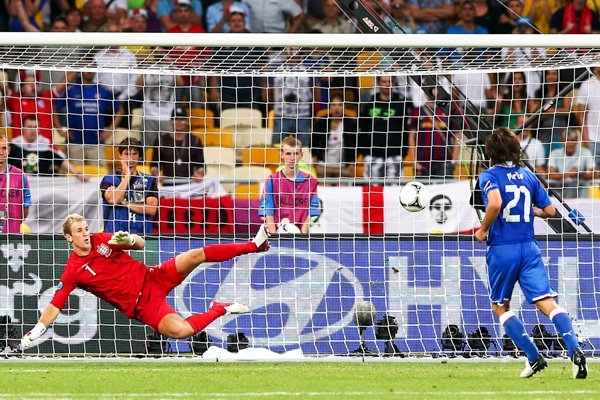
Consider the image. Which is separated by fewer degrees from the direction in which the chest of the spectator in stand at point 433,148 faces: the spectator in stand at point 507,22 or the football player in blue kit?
the football player in blue kit

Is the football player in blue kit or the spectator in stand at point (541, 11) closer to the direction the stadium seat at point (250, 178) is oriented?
the football player in blue kit

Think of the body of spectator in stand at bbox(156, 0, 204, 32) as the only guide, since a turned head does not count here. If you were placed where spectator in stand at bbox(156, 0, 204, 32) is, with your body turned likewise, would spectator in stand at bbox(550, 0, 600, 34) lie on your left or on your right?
on your left

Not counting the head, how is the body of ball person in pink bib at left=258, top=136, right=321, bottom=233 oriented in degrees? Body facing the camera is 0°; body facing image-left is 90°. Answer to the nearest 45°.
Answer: approximately 0°

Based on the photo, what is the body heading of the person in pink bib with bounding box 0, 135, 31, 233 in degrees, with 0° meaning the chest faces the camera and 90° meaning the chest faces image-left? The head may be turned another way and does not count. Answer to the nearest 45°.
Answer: approximately 0°

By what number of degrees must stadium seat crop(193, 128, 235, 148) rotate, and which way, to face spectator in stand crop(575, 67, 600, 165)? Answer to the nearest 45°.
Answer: approximately 90° to its left

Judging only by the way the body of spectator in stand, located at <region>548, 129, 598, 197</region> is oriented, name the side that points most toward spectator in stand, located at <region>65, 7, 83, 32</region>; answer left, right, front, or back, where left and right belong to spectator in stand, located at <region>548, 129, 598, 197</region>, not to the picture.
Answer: right

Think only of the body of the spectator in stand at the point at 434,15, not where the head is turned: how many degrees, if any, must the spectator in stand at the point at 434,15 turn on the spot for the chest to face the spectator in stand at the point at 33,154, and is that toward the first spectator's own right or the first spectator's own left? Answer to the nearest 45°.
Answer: approximately 45° to the first spectator's own right

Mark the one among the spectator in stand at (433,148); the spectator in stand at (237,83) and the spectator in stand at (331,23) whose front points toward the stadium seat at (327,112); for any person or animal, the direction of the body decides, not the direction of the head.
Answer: the spectator in stand at (331,23)

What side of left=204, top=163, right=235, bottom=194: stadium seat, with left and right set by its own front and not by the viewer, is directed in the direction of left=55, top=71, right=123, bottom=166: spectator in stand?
right
